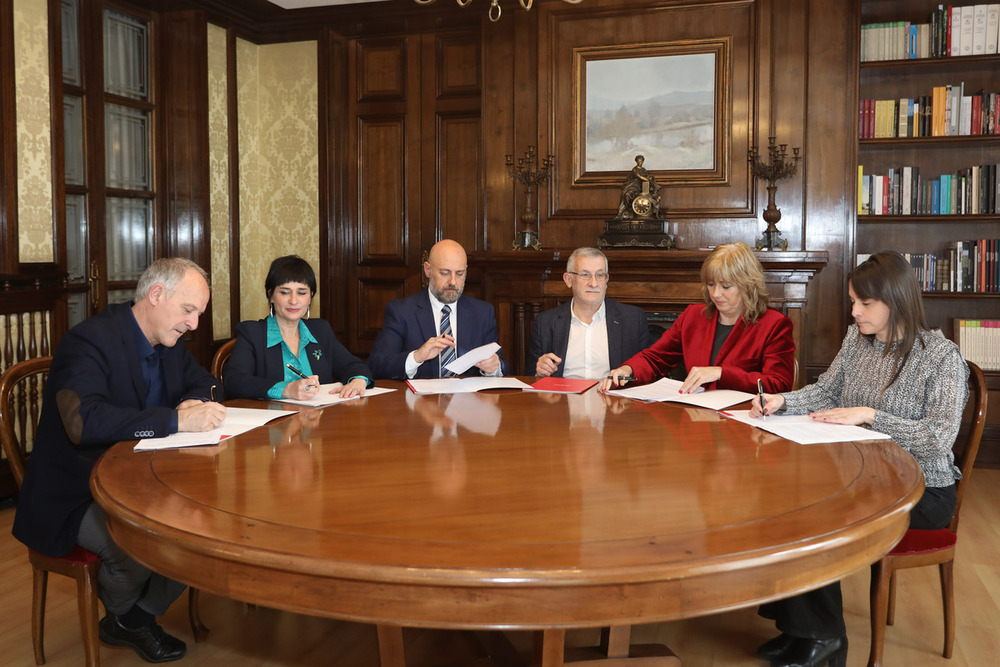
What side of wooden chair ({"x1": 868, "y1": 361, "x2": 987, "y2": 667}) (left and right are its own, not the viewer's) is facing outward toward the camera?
left

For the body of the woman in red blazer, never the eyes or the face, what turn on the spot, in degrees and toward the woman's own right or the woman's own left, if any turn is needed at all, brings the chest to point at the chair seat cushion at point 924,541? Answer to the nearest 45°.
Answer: approximately 90° to the woman's own left

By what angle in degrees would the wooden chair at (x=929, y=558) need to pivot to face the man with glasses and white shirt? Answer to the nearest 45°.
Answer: approximately 45° to its right

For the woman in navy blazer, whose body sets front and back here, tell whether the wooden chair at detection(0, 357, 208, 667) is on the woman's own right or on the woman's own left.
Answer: on the woman's own right

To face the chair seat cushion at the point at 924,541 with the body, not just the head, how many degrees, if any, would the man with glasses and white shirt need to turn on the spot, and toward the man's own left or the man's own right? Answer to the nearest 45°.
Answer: approximately 45° to the man's own left

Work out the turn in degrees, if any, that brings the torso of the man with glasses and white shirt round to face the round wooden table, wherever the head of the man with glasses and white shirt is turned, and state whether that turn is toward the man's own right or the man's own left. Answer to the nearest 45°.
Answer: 0° — they already face it

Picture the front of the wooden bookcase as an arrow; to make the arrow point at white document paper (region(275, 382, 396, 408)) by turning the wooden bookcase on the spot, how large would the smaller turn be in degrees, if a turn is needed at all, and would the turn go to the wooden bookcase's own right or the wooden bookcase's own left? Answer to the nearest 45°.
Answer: approximately 45° to the wooden bookcase's own right

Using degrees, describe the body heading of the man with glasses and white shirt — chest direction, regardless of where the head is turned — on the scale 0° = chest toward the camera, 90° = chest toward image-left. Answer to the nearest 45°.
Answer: approximately 0°
